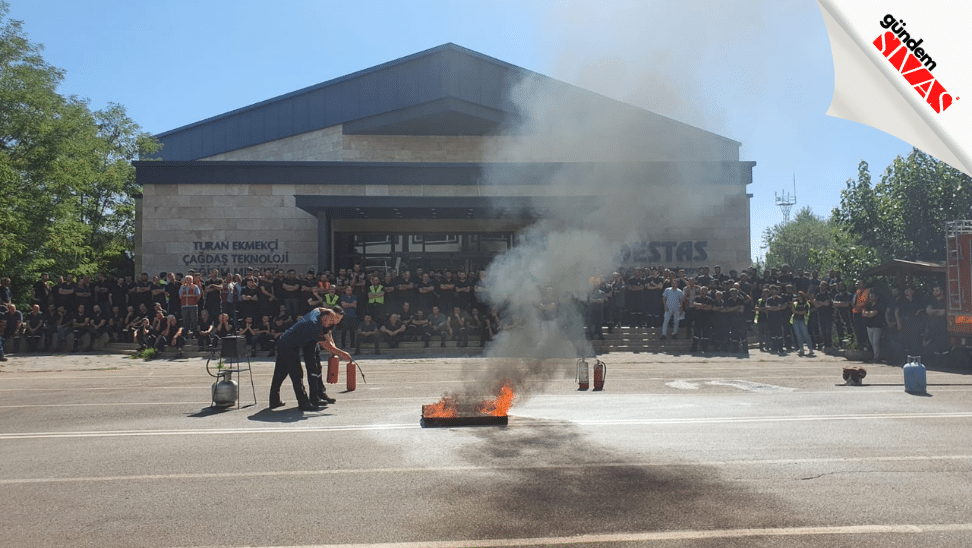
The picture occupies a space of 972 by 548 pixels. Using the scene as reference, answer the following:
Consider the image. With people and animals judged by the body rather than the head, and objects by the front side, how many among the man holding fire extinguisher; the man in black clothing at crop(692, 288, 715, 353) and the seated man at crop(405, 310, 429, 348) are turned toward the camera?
2

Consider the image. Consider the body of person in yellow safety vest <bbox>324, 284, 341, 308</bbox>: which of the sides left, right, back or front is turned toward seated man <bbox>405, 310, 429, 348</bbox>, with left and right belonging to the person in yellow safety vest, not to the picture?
left

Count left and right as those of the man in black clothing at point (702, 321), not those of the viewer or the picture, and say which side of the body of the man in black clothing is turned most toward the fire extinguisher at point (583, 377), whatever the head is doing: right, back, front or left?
front

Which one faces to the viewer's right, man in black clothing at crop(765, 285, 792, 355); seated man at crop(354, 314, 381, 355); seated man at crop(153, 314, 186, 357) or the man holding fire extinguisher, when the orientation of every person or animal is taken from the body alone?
the man holding fire extinguisher

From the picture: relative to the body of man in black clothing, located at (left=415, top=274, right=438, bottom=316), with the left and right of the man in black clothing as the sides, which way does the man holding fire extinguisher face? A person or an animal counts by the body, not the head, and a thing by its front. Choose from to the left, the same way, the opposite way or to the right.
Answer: to the left

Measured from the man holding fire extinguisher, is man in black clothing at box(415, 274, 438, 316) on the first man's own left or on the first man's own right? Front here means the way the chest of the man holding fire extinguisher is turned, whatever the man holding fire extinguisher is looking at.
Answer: on the first man's own left

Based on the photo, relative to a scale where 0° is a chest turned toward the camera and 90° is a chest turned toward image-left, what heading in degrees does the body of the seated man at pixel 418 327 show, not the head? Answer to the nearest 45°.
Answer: approximately 0°

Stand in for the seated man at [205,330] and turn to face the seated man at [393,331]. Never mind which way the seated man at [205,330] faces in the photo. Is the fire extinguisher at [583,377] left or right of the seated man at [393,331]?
right

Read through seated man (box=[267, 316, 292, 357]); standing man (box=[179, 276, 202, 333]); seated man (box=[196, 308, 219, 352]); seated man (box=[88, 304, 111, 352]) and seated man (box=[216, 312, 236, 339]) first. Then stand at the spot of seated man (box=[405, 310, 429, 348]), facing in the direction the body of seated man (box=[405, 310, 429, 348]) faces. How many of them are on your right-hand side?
5

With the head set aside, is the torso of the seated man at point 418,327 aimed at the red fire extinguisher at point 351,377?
yes
